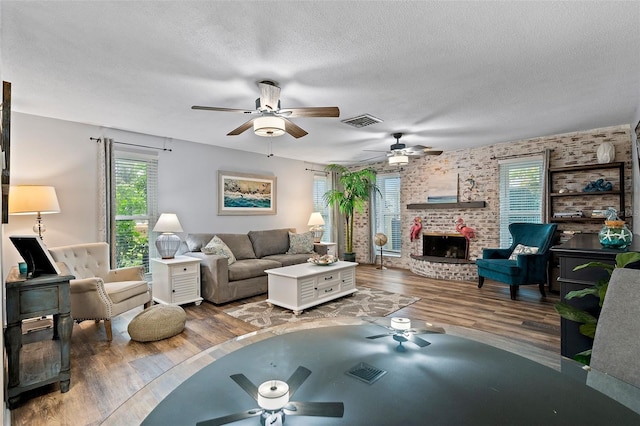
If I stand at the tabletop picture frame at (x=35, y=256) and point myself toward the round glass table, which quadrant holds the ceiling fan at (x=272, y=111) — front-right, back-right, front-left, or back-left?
front-left

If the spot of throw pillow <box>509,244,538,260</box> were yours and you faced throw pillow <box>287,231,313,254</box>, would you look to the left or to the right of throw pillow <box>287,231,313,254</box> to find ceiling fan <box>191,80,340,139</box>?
left

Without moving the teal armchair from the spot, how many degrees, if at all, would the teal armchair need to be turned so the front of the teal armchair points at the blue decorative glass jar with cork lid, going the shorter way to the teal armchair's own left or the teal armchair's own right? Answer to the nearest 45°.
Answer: approximately 45° to the teal armchair's own left

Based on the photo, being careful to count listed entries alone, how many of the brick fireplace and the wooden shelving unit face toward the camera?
2

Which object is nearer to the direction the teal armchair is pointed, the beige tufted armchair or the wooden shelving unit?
the beige tufted armchair

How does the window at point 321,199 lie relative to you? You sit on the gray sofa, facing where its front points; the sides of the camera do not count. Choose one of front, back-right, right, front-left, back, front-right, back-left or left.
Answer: left

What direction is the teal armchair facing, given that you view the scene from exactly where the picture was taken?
facing the viewer and to the left of the viewer

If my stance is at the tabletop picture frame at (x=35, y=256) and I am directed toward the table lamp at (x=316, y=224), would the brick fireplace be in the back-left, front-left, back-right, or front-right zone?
front-right

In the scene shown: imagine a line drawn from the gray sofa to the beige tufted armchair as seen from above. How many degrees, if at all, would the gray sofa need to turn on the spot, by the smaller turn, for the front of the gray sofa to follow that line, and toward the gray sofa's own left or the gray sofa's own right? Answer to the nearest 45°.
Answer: approximately 90° to the gray sofa's own right

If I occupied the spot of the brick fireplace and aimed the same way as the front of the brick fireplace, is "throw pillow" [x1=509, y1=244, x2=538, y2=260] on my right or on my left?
on my left

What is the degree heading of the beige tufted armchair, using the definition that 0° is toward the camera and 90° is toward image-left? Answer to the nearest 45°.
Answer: approximately 315°

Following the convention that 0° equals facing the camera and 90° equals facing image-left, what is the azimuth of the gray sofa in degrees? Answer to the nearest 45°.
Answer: approximately 315°

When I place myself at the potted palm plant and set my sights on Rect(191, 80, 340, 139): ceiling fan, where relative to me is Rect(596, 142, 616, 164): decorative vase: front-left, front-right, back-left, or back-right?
front-left

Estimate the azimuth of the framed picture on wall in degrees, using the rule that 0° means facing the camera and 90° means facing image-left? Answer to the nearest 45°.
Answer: approximately 315°

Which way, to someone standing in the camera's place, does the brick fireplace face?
facing the viewer

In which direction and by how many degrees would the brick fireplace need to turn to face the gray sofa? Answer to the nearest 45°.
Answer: approximately 45° to its right

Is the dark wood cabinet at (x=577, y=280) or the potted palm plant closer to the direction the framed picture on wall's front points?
the dark wood cabinet
